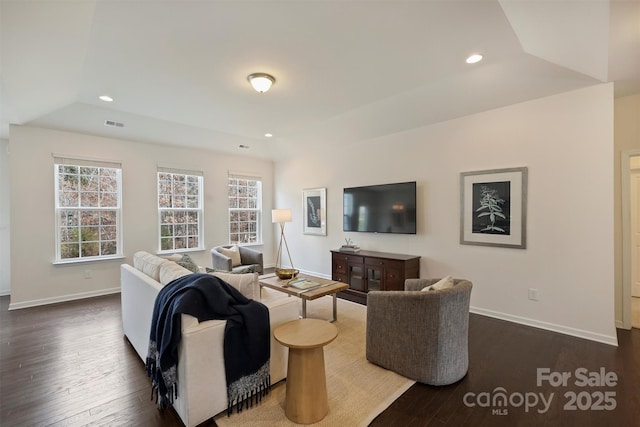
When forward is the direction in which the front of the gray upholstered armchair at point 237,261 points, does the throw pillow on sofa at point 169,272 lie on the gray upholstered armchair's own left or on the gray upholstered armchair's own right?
on the gray upholstered armchair's own right

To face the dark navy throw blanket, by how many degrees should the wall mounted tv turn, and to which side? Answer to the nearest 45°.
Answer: approximately 45° to its left

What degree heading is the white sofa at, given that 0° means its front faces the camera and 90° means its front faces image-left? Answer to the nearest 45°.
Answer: approximately 225°

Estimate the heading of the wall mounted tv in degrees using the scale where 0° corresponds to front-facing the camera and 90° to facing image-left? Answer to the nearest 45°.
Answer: approximately 45°

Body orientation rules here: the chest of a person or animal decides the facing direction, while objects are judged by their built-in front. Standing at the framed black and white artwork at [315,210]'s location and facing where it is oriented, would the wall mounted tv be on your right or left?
on your left

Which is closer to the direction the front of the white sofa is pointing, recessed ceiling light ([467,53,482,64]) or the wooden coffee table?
the wooden coffee table

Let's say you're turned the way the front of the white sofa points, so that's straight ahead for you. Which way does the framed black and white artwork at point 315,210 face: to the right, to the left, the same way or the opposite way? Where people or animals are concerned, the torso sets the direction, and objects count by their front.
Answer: the opposite way

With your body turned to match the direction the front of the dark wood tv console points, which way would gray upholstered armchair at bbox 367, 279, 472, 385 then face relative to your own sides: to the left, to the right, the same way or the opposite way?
to the right

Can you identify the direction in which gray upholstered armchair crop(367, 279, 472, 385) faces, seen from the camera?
facing away from the viewer and to the left of the viewer

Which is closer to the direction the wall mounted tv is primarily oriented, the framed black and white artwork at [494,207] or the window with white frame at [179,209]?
the window with white frame
